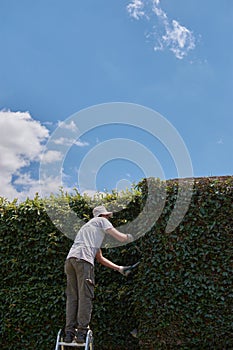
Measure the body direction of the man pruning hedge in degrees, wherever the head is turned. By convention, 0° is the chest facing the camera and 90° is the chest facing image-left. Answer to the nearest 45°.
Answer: approximately 225°
